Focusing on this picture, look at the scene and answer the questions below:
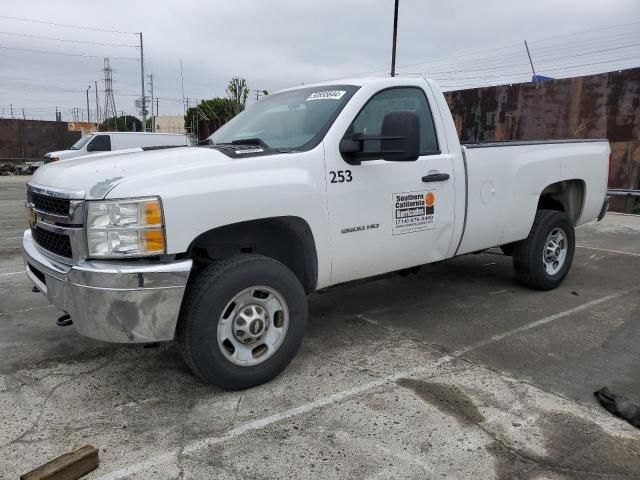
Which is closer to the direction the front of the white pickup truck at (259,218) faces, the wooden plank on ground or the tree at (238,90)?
the wooden plank on ground

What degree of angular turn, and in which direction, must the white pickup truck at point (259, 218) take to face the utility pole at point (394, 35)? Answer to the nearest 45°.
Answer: approximately 135° to its right

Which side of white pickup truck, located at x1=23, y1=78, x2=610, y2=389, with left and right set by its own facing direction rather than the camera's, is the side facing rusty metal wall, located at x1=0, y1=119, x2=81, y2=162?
right

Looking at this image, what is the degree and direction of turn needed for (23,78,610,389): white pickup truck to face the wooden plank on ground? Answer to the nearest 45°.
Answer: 0° — it already faces it

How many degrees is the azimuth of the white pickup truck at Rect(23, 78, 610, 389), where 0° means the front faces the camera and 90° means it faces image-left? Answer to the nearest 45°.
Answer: approximately 45°

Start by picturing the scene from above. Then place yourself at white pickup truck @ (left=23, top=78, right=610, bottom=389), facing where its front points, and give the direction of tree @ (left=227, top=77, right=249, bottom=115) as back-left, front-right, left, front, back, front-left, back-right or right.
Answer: back-right

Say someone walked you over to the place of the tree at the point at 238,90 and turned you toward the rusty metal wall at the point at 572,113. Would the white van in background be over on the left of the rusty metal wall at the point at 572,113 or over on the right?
right

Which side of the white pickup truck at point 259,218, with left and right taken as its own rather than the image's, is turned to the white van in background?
right

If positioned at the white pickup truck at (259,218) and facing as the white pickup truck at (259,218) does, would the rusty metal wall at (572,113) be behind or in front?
behind
